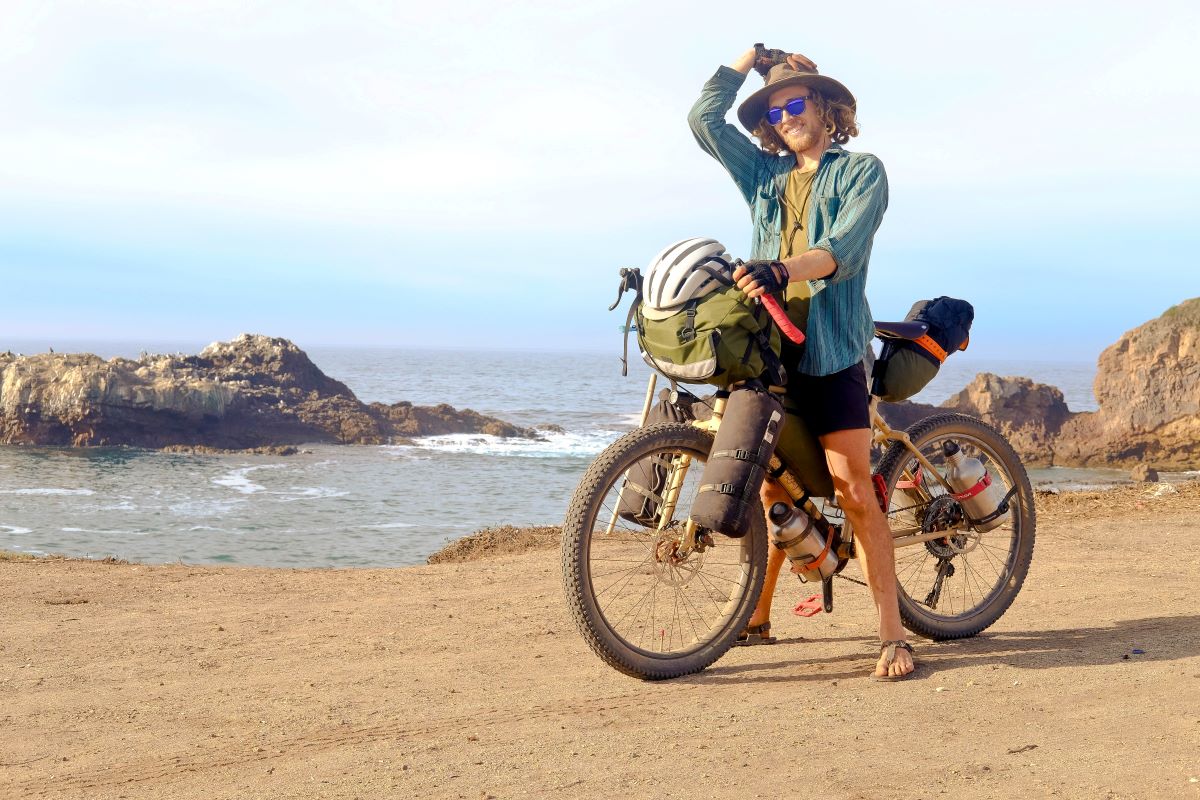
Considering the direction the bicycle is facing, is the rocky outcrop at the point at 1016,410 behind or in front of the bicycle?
behind

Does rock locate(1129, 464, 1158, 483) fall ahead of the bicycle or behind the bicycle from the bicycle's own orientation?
behind

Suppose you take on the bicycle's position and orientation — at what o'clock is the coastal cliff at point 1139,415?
The coastal cliff is roughly at 5 o'clock from the bicycle.

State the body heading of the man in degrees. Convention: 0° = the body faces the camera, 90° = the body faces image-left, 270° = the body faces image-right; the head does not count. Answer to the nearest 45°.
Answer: approximately 45°

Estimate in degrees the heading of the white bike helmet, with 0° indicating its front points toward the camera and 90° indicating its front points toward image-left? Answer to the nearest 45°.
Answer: approximately 45°

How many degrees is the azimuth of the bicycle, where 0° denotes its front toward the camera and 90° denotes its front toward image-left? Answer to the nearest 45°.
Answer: approximately 45°
